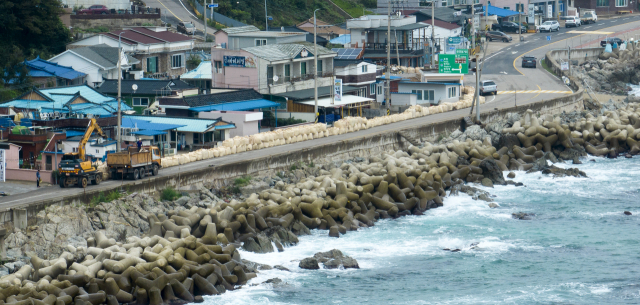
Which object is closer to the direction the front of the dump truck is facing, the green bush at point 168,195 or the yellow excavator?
the green bush

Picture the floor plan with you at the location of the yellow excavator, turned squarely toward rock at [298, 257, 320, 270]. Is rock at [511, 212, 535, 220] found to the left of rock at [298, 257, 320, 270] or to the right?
left

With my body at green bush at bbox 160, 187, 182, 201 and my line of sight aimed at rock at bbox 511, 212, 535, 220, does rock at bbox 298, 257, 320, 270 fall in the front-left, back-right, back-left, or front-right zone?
front-right

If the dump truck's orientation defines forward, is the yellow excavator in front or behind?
behind

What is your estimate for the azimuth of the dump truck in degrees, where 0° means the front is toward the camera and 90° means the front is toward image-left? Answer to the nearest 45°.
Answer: approximately 225°

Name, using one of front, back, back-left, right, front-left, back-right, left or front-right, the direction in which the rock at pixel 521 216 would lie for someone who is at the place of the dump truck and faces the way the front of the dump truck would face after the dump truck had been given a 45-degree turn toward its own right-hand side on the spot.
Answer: front

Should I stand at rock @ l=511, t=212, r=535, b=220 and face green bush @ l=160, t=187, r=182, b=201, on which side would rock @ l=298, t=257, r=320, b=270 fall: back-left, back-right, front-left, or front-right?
front-left

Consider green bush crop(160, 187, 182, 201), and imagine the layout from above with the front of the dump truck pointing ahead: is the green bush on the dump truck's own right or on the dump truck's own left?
on the dump truck's own right

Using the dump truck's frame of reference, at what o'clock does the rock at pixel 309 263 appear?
The rock is roughly at 3 o'clock from the dump truck.
